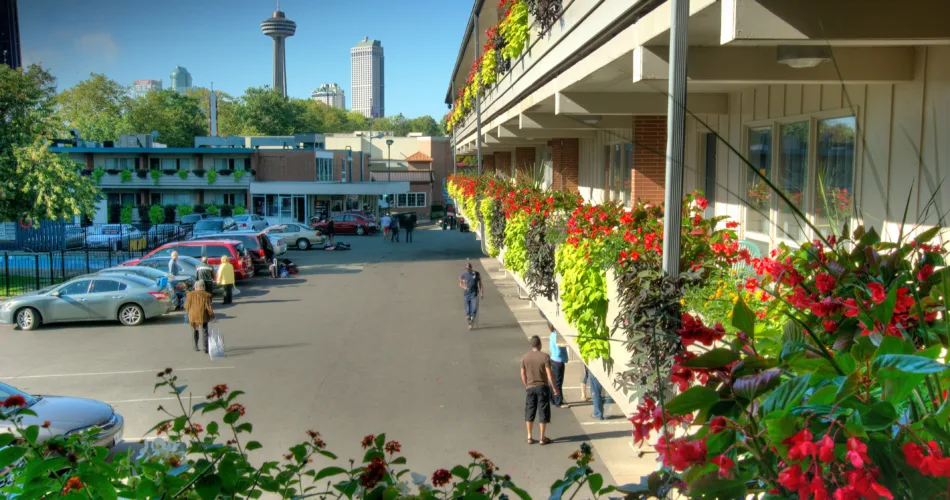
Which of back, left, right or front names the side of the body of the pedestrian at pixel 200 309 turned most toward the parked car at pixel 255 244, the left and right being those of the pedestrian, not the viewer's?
front

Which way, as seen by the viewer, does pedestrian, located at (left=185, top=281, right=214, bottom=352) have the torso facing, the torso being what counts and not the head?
away from the camera

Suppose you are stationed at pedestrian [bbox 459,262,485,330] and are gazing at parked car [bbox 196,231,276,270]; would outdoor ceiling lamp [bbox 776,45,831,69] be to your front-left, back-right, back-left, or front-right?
back-left

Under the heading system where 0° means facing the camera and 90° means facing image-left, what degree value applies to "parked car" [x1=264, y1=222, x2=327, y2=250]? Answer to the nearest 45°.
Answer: approximately 90°

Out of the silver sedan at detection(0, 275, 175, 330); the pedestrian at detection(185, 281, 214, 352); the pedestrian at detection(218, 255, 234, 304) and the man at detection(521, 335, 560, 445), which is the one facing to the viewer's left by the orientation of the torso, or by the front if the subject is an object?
the silver sedan

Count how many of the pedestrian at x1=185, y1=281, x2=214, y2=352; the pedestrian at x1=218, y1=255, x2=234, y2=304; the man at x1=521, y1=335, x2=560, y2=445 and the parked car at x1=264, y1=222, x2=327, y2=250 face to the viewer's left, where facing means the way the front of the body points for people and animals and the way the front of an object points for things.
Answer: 1

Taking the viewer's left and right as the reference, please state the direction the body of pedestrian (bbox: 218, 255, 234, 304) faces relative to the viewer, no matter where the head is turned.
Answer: facing away from the viewer

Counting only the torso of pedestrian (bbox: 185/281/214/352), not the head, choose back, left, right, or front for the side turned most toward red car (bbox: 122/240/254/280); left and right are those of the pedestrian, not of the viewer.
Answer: front

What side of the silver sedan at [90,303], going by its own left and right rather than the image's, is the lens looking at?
left

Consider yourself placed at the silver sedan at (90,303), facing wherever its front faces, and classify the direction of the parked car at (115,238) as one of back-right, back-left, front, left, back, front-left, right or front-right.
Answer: right

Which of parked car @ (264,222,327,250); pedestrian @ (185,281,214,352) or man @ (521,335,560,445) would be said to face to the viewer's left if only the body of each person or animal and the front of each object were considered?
the parked car
